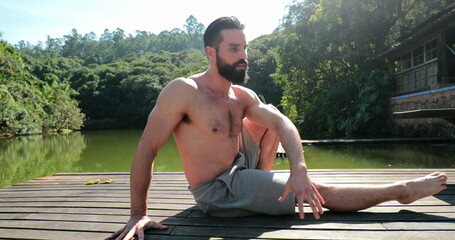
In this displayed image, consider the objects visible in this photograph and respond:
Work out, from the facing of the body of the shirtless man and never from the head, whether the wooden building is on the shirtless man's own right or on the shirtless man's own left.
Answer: on the shirtless man's own left

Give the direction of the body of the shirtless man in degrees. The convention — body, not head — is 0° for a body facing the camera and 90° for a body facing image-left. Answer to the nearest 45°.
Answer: approximately 315°
